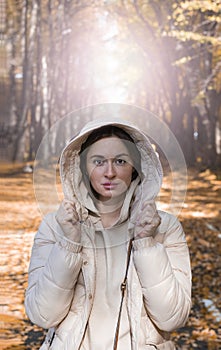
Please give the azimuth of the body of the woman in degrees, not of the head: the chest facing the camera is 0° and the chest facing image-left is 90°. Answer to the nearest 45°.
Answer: approximately 0°
